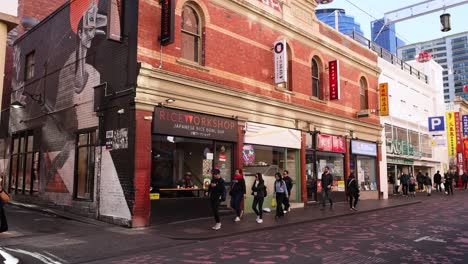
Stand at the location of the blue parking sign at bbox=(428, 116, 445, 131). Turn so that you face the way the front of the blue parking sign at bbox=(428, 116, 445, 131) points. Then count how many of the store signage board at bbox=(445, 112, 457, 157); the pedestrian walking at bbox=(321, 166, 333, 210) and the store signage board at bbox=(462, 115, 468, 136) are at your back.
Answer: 2

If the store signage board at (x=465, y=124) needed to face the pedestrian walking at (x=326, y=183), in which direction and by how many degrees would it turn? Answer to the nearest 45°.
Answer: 0° — it already faces them

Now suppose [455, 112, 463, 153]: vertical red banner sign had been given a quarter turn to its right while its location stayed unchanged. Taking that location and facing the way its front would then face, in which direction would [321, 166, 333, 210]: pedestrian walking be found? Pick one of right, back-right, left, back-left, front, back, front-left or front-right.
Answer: left

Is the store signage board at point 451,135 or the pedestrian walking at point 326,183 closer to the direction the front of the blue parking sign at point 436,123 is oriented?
the pedestrian walking

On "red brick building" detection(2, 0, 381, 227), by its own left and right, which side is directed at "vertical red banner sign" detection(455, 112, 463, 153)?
left

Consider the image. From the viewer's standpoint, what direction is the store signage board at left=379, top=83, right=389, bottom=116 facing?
toward the camera

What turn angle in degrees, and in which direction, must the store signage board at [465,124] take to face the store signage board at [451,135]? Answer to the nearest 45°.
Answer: approximately 45° to its right

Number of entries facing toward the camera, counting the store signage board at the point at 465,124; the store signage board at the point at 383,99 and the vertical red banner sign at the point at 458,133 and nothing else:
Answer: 3

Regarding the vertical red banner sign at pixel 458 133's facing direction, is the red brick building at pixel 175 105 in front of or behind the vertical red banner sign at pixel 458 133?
in front

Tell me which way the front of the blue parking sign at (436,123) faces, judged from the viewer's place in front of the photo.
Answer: facing the viewer

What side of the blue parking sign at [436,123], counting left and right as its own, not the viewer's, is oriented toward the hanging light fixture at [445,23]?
front

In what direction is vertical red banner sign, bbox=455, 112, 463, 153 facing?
toward the camera

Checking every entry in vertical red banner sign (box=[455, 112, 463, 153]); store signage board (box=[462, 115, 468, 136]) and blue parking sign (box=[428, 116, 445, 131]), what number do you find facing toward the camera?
3

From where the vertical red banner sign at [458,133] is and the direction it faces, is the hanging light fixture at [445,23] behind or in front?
in front

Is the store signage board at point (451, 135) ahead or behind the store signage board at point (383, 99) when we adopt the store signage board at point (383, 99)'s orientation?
behind

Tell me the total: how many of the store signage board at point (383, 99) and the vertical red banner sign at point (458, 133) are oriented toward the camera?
2

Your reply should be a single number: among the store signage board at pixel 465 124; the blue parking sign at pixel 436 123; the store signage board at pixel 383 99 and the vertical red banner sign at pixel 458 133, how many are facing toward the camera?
4
